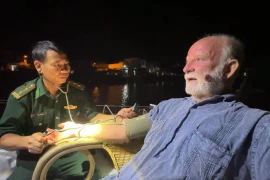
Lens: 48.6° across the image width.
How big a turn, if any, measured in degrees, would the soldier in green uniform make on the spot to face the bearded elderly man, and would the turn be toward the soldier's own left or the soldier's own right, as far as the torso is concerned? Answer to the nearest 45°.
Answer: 0° — they already face them

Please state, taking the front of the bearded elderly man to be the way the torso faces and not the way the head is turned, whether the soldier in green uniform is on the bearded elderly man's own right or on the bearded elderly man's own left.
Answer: on the bearded elderly man's own right

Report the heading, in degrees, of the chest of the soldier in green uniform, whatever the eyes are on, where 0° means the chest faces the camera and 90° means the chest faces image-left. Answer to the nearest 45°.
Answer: approximately 315°

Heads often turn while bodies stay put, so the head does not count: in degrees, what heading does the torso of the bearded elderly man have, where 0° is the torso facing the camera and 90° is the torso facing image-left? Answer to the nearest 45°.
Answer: approximately 45°
